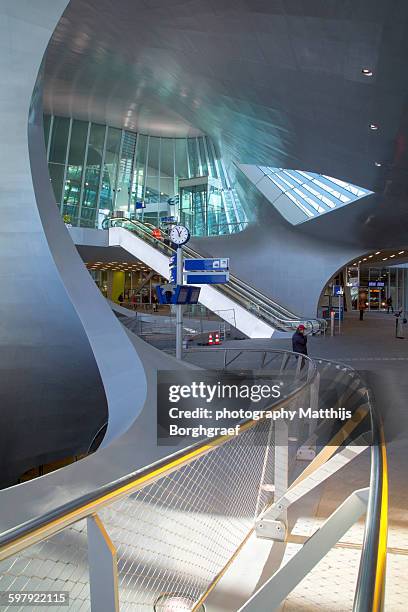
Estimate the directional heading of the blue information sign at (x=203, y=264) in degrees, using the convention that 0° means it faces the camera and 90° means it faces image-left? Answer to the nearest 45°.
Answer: approximately 0°

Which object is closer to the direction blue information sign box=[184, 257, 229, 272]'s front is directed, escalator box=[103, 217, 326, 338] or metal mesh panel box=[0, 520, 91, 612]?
the metal mesh panel

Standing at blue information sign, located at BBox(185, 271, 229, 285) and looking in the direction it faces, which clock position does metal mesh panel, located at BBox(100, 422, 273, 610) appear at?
The metal mesh panel is roughly at 12 o'clock from the blue information sign.

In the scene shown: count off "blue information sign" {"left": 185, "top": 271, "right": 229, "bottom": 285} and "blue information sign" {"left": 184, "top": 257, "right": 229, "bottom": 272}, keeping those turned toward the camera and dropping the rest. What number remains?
2

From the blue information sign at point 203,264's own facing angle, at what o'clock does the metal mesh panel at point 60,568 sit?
The metal mesh panel is roughly at 12 o'clock from the blue information sign.

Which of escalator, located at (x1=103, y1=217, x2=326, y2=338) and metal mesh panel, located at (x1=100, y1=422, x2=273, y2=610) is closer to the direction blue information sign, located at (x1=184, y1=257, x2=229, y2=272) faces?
the metal mesh panel

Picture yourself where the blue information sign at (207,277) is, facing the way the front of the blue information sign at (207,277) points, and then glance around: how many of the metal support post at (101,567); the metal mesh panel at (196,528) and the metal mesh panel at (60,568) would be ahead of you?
3

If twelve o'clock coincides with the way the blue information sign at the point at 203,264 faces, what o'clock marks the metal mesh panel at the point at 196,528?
The metal mesh panel is roughly at 12 o'clock from the blue information sign.

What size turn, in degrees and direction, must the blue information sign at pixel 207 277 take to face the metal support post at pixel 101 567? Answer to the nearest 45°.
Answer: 0° — it already faces it

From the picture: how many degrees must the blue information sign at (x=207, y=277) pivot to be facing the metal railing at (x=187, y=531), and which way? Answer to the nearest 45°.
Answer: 0° — it already faces it
